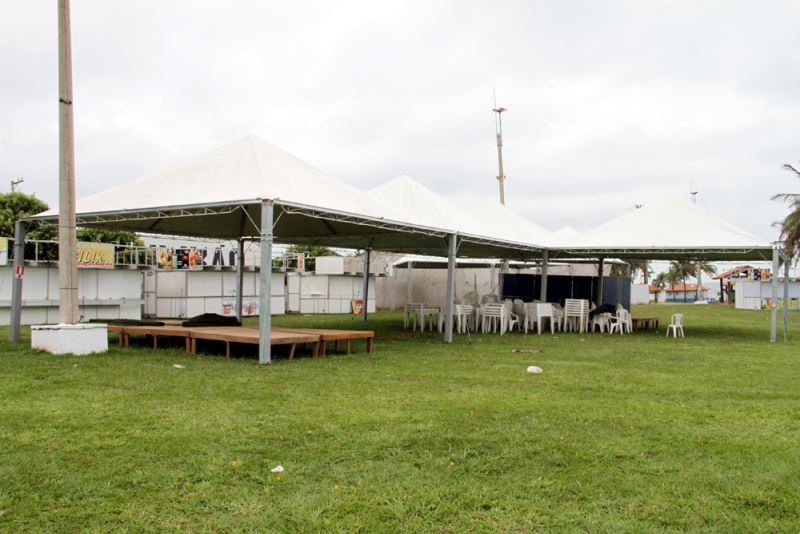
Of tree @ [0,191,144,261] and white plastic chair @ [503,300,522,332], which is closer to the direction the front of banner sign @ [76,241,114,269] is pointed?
the white plastic chair

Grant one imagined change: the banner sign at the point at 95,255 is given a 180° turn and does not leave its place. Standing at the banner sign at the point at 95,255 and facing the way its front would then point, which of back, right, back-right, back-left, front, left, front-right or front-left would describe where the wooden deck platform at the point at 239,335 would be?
back

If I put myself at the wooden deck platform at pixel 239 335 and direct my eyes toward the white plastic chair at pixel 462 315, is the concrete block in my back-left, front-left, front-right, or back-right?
back-left

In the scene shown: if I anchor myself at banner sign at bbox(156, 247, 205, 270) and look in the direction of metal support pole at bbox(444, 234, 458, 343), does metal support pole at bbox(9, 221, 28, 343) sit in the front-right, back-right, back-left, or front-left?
front-right

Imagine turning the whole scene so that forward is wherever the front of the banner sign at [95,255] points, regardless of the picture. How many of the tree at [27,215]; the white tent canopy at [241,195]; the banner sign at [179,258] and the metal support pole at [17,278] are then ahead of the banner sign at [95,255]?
2

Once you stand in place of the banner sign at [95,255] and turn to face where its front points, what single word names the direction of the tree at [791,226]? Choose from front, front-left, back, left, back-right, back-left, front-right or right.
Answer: left

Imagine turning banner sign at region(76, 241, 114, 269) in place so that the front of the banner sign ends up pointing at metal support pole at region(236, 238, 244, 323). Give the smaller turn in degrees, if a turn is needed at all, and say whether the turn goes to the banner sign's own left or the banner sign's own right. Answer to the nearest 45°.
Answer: approximately 45° to the banner sign's own left

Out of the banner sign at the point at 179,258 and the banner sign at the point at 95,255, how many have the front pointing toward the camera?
2

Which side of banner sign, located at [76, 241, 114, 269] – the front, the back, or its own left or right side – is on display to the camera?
front

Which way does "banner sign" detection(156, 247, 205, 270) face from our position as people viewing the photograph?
facing the viewer

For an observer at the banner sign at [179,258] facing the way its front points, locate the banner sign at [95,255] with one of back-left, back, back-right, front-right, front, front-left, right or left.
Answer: front-right

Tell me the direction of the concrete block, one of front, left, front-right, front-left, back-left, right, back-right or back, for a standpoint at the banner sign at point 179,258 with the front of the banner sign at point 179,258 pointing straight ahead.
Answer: front

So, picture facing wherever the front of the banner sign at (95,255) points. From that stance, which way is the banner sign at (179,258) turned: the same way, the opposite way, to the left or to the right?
the same way

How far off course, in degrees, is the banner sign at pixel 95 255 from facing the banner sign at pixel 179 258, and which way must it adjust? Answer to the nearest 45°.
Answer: approximately 135° to its left
